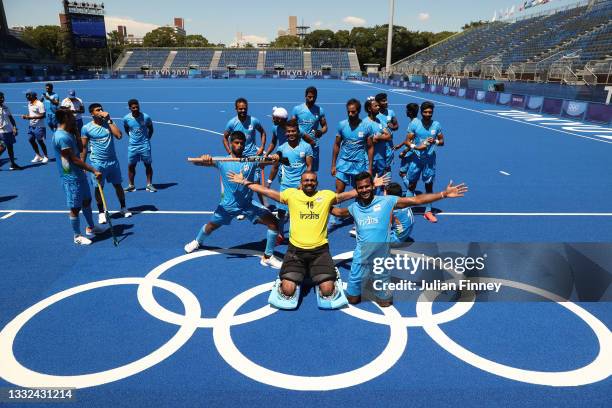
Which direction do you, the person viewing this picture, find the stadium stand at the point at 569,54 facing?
facing the viewer and to the left of the viewer
